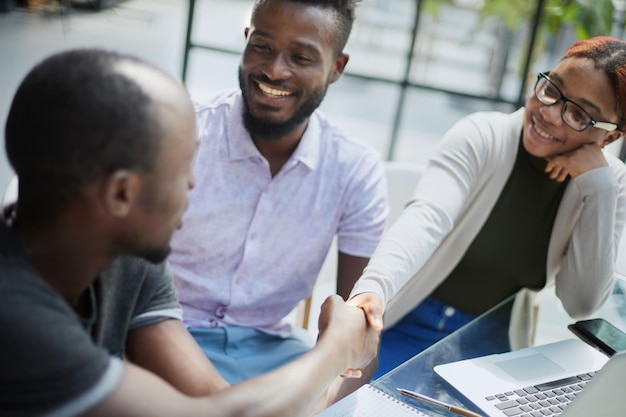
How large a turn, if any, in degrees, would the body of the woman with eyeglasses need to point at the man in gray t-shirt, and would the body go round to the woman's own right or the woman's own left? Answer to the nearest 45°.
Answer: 0° — they already face them

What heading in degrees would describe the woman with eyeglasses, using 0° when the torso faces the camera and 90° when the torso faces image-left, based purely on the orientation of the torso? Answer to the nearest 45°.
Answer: approximately 45°

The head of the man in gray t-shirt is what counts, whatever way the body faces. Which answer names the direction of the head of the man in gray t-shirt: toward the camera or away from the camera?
away from the camera
